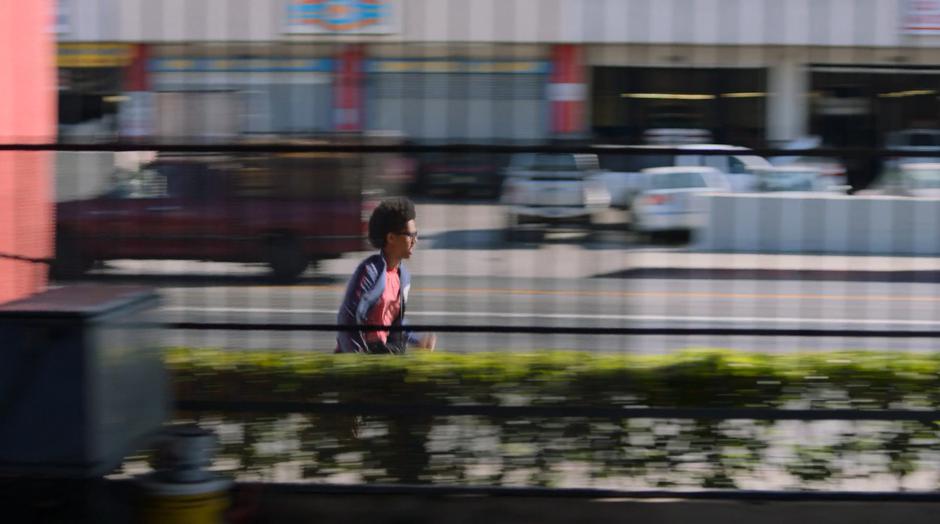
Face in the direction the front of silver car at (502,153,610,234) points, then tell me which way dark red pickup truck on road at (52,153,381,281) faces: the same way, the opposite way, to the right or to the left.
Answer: to the left

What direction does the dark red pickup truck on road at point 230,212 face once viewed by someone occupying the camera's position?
facing to the left of the viewer

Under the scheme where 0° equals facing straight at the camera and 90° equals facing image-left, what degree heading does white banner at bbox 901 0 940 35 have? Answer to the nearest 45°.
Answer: approximately 0°

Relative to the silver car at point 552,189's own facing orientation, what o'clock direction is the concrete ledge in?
The concrete ledge is roughly at 3 o'clock from the silver car.
